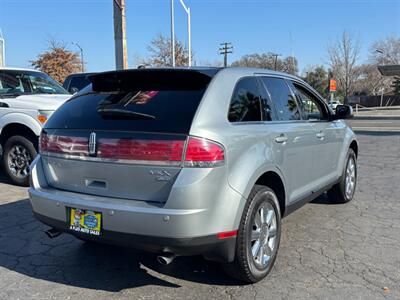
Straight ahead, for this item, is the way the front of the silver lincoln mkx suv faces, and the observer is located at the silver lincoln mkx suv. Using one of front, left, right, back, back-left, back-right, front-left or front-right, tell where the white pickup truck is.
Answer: left

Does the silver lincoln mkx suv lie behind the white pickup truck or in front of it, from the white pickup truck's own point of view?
in front

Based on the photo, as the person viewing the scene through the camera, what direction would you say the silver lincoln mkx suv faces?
facing away from the viewer and to the right of the viewer

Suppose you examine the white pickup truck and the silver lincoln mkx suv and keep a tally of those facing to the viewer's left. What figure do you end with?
0

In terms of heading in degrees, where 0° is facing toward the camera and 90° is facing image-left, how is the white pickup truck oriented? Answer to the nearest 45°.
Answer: approximately 315°

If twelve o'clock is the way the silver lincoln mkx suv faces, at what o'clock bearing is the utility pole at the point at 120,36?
The utility pole is roughly at 10 o'clock from the silver lincoln mkx suv.

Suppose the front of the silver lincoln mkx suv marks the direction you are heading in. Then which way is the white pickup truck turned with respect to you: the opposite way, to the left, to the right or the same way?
to the right
